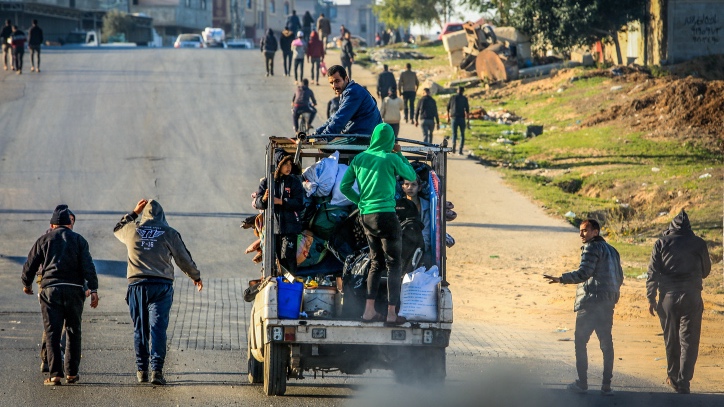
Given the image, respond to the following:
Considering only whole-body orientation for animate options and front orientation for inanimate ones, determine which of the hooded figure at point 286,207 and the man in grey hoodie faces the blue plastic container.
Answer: the hooded figure

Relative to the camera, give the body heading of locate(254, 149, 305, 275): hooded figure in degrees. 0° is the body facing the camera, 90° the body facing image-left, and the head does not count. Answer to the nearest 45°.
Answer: approximately 0°

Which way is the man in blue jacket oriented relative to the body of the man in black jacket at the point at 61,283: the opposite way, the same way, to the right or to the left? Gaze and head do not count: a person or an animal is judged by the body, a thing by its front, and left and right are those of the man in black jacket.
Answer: to the left

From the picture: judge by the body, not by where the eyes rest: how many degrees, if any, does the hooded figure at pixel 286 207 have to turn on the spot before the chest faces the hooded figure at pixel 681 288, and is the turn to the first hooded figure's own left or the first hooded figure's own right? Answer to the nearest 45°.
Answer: approximately 90° to the first hooded figure's own left

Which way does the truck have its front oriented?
away from the camera

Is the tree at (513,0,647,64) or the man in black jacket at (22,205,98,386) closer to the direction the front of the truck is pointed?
the tree

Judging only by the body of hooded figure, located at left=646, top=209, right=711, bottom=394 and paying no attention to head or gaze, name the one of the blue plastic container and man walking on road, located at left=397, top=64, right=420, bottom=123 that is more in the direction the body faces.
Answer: the man walking on road

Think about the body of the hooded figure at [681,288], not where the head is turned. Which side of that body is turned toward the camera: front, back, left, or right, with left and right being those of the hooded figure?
back

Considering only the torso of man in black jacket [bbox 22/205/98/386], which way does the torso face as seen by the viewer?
away from the camera

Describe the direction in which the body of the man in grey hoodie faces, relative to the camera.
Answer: away from the camera

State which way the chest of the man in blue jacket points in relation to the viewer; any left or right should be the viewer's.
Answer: facing to the left of the viewer
